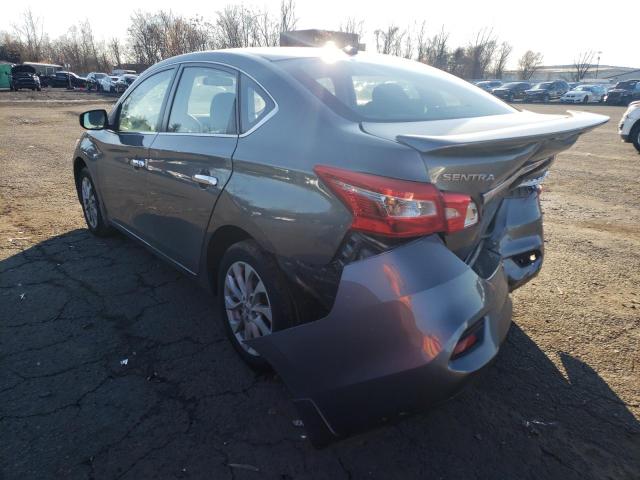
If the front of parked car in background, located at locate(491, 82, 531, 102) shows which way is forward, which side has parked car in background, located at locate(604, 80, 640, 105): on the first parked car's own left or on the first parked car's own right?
on the first parked car's own left

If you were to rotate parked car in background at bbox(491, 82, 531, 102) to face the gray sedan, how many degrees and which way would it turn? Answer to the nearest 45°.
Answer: approximately 45° to its left

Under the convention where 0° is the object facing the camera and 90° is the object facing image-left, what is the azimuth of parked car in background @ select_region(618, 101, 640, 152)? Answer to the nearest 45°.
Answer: approximately 45°

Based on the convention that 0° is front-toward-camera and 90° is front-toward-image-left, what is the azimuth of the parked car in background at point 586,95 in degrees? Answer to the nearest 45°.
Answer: approximately 45°

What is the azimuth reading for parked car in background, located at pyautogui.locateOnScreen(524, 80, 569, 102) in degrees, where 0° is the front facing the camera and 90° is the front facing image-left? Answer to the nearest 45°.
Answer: approximately 45°

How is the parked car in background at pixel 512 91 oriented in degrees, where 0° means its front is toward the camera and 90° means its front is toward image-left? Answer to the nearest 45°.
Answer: approximately 45°

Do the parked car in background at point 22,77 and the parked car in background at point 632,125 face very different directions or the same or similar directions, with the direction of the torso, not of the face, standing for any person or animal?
very different directions

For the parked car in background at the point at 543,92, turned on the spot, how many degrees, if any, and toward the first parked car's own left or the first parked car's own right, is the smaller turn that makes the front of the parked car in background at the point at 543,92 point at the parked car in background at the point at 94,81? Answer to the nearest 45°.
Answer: approximately 45° to the first parked car's own right

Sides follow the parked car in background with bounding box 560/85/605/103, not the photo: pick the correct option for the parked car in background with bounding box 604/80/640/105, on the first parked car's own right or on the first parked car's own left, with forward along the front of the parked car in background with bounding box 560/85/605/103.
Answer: on the first parked car's own left

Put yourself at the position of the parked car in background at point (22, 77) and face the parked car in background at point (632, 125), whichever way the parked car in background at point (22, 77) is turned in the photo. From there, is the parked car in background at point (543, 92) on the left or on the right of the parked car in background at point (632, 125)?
left

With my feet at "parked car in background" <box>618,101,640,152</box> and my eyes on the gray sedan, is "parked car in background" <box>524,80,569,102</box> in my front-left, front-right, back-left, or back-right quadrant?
back-right
